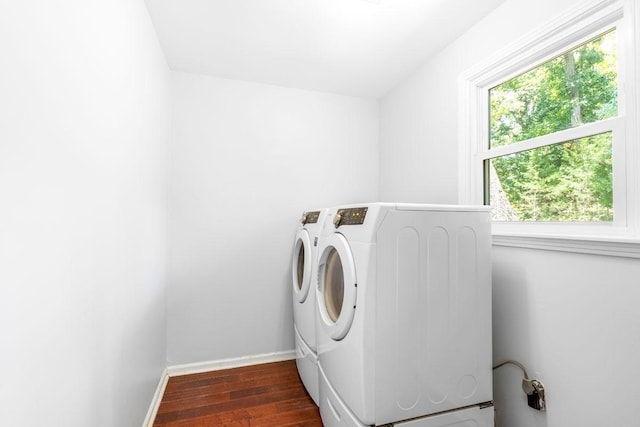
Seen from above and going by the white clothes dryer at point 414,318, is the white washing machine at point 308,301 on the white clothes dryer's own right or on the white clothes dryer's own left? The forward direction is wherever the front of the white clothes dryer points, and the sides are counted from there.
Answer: on the white clothes dryer's own right

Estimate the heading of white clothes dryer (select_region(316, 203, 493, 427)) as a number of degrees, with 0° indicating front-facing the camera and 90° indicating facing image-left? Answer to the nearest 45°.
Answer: approximately 45°
